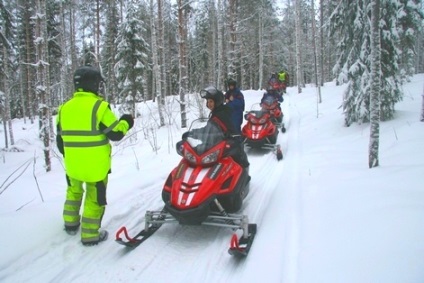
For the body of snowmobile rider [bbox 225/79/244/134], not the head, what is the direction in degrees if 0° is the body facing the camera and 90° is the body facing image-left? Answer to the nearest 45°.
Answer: approximately 45°

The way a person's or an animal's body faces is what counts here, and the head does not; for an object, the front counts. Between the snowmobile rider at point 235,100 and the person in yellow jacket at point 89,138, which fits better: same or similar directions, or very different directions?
very different directions

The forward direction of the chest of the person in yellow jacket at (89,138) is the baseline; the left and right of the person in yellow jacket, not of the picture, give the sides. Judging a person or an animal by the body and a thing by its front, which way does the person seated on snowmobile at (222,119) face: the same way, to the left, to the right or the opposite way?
the opposite way

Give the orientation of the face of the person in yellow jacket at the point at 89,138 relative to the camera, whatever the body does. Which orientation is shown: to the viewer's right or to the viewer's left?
to the viewer's right

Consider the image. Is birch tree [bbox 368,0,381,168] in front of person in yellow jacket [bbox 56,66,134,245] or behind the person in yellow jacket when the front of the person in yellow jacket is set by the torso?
in front

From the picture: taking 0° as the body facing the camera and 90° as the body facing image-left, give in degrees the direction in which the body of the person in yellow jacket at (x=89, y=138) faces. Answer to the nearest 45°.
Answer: approximately 225°

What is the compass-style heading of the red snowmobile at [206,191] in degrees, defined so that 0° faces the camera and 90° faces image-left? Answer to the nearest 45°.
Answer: approximately 45°

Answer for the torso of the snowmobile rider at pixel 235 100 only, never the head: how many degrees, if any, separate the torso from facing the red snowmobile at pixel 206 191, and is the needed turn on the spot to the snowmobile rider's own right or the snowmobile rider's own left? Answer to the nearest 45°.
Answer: approximately 45° to the snowmobile rider's own left
